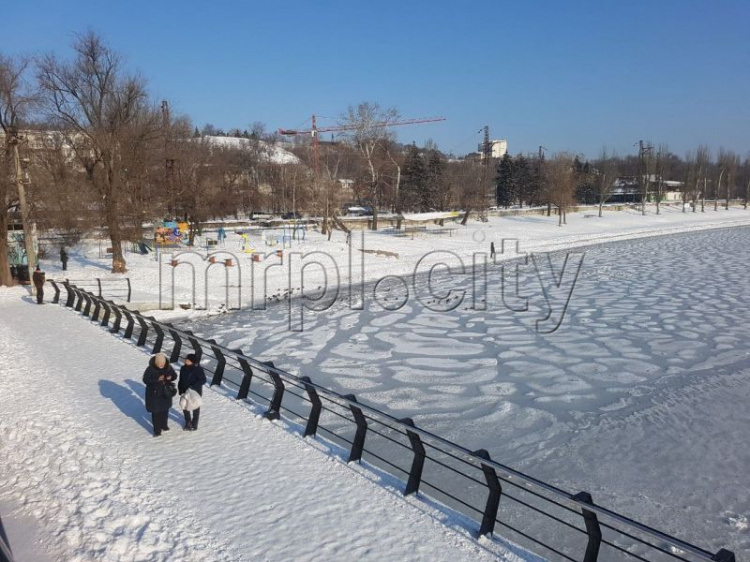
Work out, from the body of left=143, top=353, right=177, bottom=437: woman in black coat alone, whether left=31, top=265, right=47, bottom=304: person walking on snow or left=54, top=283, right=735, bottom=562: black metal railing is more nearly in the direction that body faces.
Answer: the black metal railing

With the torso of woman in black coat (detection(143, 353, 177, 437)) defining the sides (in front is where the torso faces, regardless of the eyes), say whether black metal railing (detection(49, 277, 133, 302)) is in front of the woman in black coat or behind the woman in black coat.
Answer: behind

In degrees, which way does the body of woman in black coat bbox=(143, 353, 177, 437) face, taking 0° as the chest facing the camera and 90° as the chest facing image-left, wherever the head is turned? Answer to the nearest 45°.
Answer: approximately 315°

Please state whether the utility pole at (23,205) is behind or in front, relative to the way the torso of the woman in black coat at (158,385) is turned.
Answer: behind

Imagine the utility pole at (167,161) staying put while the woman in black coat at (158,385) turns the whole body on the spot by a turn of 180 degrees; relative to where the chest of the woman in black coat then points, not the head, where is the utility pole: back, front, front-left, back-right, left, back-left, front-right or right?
front-right

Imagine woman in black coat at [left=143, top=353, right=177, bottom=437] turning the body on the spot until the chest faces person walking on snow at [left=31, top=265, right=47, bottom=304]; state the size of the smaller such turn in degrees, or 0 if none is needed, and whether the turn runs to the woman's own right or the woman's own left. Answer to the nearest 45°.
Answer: approximately 135° to the woman's own left

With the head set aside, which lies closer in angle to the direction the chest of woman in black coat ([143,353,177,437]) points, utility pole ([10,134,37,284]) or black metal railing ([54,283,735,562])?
the black metal railing
